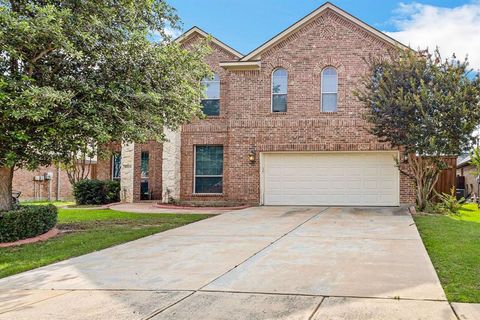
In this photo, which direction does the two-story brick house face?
toward the camera

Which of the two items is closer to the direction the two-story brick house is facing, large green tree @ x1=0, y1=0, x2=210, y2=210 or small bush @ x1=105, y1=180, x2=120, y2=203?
the large green tree

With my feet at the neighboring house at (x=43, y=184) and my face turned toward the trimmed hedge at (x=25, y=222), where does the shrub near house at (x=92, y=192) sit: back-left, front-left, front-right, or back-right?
front-left

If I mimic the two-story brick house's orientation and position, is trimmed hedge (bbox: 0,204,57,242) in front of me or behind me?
in front

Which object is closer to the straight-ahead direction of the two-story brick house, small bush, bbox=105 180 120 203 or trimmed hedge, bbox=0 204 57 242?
the trimmed hedge

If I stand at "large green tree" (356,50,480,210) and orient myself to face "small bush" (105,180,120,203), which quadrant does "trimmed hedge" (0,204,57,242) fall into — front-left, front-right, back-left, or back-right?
front-left

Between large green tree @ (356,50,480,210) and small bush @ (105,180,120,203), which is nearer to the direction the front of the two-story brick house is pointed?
the large green tree

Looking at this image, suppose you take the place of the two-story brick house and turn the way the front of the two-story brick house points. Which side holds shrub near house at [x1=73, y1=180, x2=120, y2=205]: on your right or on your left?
on your right

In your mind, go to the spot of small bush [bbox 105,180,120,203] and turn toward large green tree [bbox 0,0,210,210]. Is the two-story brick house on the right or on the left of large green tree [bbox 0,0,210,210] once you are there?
left

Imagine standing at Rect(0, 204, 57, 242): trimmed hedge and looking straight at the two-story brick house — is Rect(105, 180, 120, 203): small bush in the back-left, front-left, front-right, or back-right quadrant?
front-left

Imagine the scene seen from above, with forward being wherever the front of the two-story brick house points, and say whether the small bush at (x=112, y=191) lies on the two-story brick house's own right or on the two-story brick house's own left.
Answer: on the two-story brick house's own right
